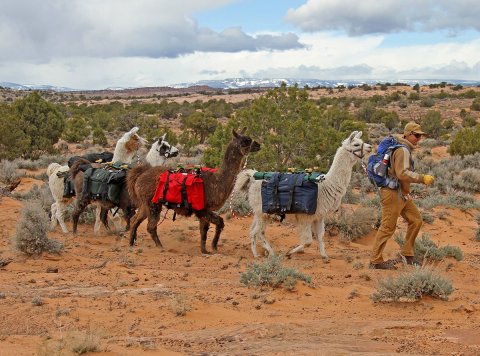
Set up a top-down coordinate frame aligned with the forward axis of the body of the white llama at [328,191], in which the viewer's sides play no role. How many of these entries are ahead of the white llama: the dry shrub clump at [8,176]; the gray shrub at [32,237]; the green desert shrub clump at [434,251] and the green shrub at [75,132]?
1

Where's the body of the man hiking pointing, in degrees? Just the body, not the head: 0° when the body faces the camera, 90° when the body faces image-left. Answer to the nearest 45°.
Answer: approximately 270°

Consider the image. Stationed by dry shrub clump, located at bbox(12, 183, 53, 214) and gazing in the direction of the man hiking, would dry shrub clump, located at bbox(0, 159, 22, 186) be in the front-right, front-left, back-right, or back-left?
back-left

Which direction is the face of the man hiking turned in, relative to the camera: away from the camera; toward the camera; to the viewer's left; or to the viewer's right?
to the viewer's right

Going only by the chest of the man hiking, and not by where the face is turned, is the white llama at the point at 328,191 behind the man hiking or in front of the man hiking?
behind

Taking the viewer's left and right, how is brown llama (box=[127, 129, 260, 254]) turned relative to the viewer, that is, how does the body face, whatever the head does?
facing to the right of the viewer

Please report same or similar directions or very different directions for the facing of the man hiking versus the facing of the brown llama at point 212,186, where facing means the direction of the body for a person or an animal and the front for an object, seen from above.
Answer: same or similar directions

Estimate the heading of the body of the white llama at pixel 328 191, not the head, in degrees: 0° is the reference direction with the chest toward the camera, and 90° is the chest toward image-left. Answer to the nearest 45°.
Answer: approximately 270°

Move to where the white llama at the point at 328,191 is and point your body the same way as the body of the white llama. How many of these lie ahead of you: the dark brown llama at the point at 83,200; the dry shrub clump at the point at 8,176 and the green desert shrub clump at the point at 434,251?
1

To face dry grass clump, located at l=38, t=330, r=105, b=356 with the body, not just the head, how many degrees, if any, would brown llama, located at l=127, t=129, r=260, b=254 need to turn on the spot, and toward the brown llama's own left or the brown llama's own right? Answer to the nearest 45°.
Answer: approximately 90° to the brown llama's own right

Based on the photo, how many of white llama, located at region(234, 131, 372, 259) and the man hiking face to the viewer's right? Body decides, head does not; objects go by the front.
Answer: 2

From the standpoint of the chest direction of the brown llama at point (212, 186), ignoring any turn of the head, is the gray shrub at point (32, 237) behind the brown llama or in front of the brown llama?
behind

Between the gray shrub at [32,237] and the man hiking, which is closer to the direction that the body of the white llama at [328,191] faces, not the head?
the man hiking

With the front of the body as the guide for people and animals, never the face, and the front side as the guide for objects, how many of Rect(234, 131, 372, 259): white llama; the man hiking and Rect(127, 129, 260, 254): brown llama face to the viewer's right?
3

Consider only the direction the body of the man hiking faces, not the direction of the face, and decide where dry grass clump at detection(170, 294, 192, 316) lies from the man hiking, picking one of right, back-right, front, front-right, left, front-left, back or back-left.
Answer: back-right
